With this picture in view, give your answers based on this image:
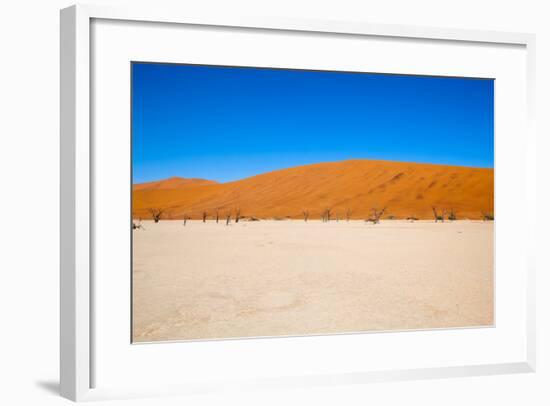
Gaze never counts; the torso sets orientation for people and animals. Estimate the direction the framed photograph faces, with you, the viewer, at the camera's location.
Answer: facing the viewer and to the right of the viewer

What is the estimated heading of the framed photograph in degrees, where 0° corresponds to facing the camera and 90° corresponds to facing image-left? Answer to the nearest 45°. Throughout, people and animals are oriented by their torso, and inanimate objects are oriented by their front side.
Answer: approximately 315°
